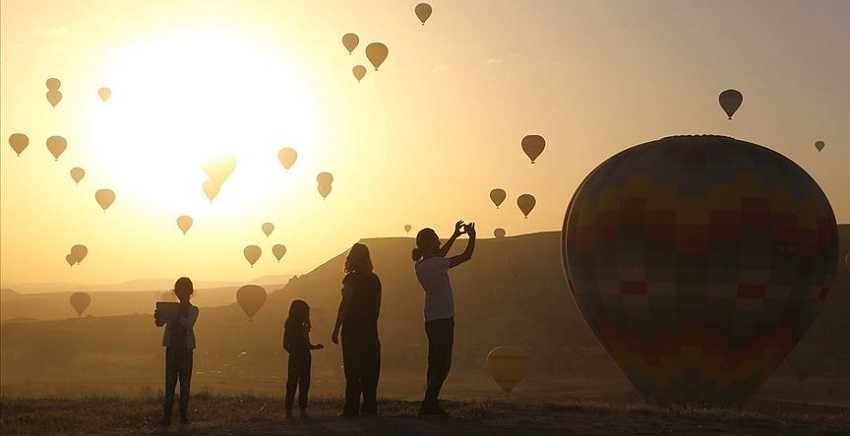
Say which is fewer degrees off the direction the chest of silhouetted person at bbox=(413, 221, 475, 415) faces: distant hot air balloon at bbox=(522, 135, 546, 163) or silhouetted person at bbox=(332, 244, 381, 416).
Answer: the distant hot air balloon

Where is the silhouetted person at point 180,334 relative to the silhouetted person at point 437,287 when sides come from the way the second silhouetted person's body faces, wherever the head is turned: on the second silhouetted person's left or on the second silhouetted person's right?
on the second silhouetted person's left

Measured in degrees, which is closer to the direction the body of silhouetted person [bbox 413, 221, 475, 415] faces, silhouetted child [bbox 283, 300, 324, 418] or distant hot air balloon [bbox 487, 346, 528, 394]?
the distant hot air balloon

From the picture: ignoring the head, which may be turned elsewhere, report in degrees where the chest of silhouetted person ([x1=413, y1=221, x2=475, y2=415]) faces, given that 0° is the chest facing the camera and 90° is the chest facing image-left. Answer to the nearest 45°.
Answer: approximately 225°

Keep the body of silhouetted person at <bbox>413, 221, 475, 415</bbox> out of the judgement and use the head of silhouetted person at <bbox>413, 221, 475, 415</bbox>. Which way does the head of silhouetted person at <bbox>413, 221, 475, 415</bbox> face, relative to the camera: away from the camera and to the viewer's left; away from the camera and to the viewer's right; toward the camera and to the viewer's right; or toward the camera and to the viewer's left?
away from the camera and to the viewer's right

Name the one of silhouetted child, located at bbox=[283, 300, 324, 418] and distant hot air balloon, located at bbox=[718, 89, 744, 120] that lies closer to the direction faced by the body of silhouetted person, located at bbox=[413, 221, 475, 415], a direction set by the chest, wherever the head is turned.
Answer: the distant hot air balloon
